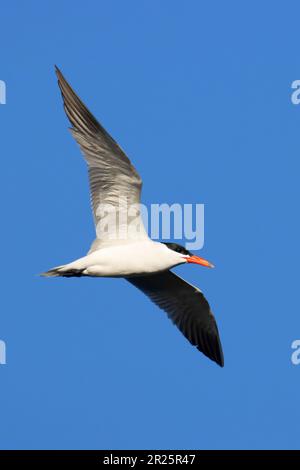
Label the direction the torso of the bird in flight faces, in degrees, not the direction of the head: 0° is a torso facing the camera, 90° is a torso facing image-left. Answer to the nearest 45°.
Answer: approximately 270°
